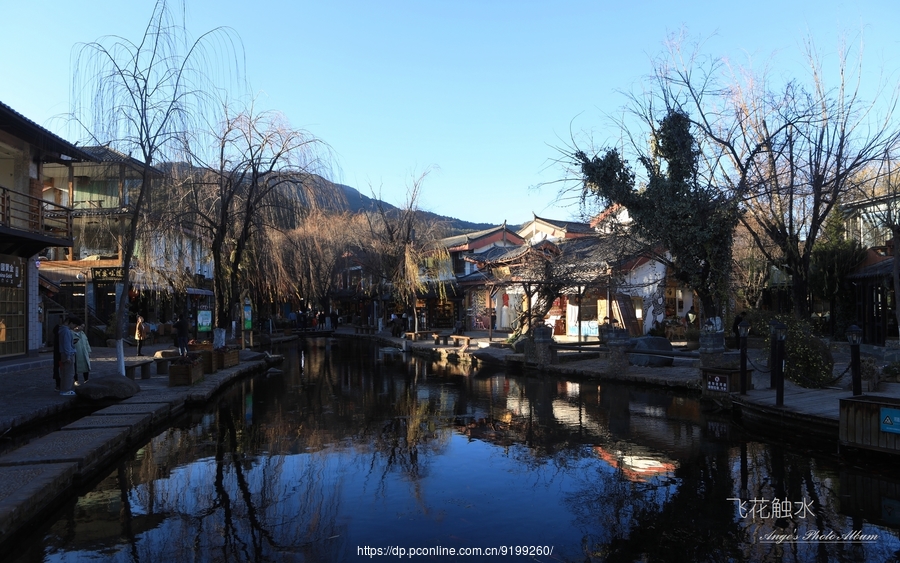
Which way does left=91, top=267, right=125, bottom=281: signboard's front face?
toward the camera

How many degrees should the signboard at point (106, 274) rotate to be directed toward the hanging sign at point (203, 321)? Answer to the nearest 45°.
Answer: approximately 90° to its left

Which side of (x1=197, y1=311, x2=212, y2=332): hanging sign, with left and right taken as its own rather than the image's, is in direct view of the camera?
front

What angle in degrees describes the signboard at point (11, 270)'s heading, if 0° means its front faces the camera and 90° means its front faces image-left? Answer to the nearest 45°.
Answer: approximately 315°

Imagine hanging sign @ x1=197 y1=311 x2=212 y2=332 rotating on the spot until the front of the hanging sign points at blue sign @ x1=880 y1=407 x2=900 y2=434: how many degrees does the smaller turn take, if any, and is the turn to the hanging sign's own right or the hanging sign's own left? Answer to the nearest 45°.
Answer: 0° — it already faces it

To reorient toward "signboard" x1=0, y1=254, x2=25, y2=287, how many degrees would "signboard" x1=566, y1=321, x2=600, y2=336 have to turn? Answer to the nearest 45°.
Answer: approximately 45° to its right

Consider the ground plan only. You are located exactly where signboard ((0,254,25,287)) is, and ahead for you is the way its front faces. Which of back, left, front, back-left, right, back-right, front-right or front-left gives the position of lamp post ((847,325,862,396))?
front

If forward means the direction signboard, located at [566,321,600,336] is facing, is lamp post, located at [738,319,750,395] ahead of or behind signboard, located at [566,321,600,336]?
ahead

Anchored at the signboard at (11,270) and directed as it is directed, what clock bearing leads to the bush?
The bush is roughly at 12 o'clock from the signboard.

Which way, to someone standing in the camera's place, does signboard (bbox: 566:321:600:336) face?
facing the viewer

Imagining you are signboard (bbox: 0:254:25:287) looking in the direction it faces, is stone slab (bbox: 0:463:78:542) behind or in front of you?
in front

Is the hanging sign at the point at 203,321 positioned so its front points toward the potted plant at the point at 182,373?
yes

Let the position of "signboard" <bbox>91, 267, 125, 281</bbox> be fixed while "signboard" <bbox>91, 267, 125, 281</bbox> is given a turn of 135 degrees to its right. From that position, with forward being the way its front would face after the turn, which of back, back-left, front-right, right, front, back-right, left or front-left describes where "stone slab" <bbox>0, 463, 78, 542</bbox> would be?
back-left

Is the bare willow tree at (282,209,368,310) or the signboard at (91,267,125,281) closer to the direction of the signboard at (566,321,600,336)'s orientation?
the signboard

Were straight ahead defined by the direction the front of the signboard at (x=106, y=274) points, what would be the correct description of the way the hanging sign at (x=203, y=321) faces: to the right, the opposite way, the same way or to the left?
the same way

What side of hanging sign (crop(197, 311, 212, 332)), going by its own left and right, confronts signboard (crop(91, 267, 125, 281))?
right
